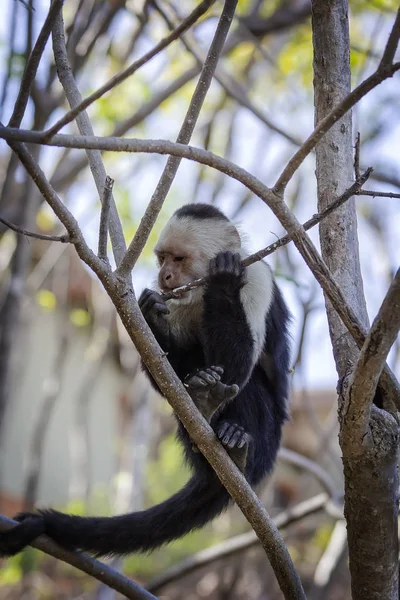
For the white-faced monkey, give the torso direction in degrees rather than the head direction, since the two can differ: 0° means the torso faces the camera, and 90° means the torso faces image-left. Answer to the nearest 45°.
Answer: approximately 45°

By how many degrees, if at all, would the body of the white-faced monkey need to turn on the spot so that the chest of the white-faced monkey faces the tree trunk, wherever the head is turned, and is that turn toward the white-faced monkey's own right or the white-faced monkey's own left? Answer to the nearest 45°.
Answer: approximately 90° to the white-faced monkey's own left
